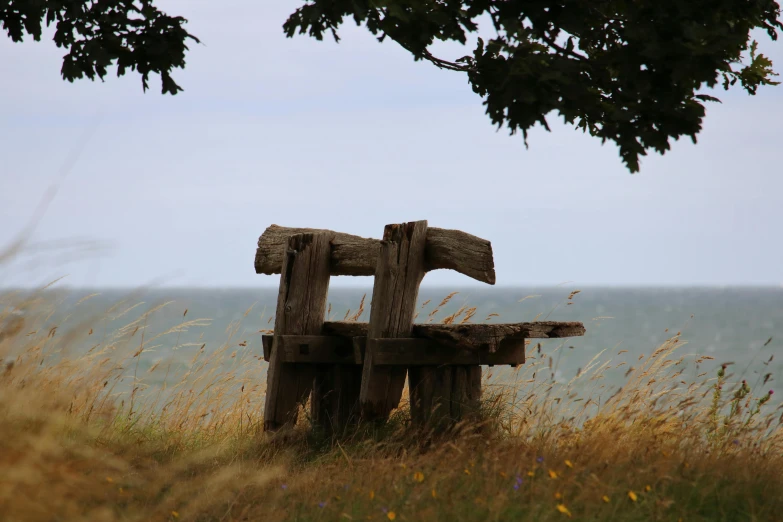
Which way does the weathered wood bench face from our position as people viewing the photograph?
facing away from the viewer and to the right of the viewer
